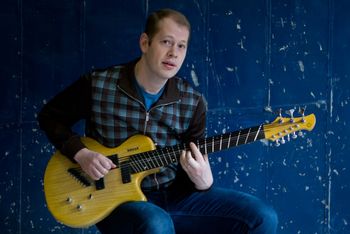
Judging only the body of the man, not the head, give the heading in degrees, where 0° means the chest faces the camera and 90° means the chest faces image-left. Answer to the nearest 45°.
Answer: approximately 315°
